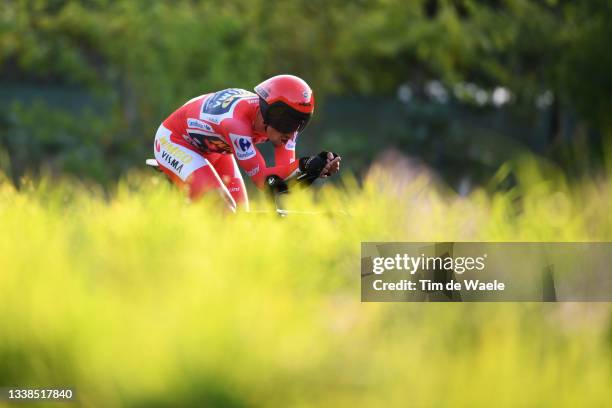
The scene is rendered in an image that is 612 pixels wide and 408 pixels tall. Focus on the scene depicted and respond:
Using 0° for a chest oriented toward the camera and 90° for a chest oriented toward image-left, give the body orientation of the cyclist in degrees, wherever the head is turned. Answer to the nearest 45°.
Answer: approximately 315°

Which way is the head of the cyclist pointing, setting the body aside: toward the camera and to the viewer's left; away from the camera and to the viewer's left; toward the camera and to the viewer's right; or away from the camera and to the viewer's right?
toward the camera and to the viewer's right
